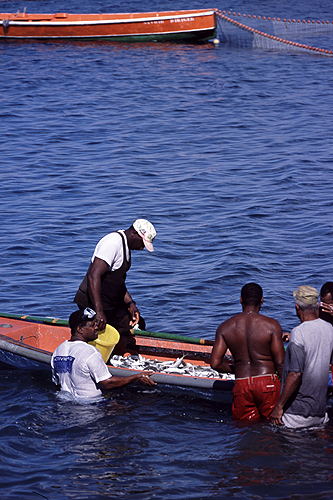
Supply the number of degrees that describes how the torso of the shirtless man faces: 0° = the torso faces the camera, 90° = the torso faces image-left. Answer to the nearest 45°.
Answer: approximately 180°

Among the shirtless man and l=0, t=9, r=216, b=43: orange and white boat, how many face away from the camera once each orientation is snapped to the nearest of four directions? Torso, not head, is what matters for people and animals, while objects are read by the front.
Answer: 1

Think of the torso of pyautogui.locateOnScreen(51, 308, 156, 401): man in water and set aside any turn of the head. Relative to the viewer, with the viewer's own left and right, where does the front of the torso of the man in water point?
facing away from the viewer and to the right of the viewer

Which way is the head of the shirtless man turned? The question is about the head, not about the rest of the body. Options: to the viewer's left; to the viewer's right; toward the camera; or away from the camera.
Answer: away from the camera

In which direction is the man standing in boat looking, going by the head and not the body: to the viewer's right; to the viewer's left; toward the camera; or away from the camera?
to the viewer's right

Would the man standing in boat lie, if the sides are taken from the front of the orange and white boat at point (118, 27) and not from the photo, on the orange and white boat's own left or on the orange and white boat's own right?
on the orange and white boat's own right

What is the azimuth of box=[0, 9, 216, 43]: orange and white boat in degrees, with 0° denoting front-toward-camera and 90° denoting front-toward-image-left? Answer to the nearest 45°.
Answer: approximately 270°

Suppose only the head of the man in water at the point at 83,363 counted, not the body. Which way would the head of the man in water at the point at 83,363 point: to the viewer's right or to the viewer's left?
to the viewer's right

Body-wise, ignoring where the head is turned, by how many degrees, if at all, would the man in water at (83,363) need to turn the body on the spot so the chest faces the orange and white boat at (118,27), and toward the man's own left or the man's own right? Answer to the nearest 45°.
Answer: approximately 45° to the man's own left

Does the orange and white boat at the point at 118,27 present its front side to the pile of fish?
no

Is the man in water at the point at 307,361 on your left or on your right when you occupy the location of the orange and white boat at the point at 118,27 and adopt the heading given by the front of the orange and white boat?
on your right

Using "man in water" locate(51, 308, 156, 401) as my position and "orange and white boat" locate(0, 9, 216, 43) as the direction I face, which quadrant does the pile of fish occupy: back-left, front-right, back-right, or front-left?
front-right

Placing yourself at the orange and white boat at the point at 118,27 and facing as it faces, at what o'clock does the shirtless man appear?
The shirtless man is roughly at 3 o'clock from the orange and white boat.

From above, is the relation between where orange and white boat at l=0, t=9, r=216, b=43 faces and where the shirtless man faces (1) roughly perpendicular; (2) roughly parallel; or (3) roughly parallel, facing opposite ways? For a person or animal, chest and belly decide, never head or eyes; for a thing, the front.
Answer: roughly perpendicular

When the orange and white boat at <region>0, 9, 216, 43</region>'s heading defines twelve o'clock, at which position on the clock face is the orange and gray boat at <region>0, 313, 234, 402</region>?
the orange and gray boat at <region>0, 313, 234, 402</region> is roughly at 3 o'clock from the orange and white boat at <region>0, 9, 216, 43</region>.
